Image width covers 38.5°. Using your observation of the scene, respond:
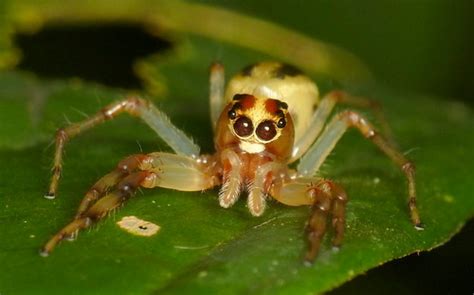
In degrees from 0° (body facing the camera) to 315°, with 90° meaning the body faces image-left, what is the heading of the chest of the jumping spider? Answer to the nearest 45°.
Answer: approximately 0°
